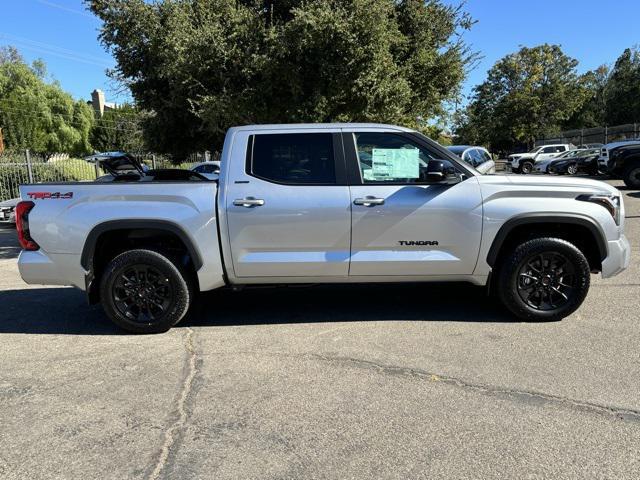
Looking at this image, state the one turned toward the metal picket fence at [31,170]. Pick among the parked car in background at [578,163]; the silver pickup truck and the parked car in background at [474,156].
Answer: the parked car in background at [578,163]

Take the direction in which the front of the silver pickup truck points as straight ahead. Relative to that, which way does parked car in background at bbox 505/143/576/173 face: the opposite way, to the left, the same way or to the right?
the opposite way

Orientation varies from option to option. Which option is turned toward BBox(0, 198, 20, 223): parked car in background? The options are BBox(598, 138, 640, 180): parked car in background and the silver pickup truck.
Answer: BBox(598, 138, 640, 180): parked car in background

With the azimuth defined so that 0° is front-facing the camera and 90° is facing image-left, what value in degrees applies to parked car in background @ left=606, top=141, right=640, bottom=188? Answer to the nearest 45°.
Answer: approximately 45°

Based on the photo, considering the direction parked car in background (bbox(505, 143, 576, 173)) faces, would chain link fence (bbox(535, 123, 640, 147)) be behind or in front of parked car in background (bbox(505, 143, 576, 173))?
behind

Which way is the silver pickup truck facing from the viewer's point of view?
to the viewer's right

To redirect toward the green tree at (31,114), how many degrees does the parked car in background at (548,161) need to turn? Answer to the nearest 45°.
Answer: approximately 45° to its right
